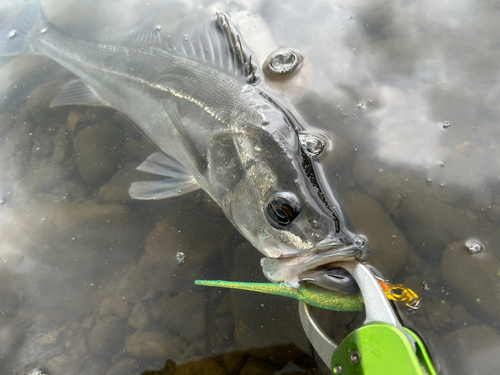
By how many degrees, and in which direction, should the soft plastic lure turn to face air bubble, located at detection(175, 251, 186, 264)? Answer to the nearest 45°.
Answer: approximately 135° to its left

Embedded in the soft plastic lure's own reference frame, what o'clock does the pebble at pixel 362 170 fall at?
The pebble is roughly at 9 o'clock from the soft plastic lure.

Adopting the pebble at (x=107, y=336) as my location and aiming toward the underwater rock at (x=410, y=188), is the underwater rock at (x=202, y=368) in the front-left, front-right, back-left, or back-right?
front-right

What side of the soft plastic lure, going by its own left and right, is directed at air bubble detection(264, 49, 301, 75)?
left

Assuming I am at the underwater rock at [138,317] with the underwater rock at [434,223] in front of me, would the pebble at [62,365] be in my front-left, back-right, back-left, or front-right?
back-right

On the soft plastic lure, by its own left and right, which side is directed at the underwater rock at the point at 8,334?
back

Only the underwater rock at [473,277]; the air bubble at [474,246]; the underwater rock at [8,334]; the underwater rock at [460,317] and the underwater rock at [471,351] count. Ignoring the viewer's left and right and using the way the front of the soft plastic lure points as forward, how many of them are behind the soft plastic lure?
1

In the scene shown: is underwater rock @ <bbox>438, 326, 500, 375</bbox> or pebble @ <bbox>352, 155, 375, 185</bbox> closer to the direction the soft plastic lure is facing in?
the underwater rock

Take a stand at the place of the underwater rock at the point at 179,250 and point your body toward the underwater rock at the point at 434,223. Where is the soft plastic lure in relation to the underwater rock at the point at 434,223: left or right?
right

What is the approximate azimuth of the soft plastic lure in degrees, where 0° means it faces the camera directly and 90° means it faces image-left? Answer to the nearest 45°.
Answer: approximately 270°

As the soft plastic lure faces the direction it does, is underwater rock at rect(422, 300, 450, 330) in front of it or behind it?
in front

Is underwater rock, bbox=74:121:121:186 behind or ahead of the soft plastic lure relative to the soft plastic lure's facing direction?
behind

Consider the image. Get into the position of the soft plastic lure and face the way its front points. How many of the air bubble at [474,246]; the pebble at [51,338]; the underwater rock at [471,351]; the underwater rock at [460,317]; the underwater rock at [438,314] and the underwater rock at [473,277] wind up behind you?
1
